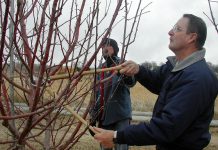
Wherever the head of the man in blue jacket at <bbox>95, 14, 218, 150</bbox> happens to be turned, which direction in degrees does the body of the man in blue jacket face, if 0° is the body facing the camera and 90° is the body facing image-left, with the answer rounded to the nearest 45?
approximately 90°

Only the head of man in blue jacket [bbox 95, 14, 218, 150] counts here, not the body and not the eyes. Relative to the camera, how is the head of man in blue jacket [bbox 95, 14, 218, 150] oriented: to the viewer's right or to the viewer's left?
to the viewer's left
